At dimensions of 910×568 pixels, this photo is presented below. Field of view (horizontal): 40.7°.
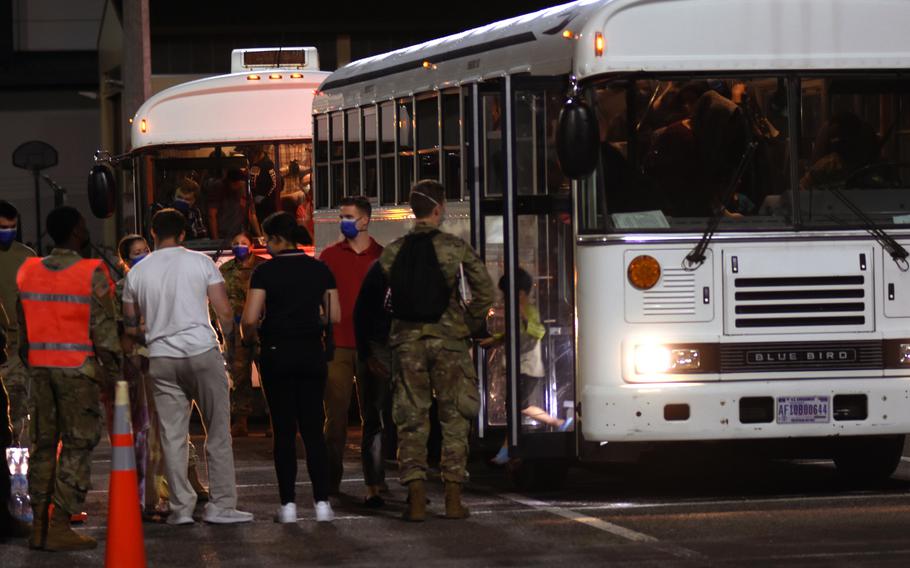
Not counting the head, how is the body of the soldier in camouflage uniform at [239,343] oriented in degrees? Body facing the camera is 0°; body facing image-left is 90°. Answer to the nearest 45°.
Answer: approximately 0°

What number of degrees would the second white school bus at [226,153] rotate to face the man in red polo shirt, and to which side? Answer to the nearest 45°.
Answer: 0° — it already faces them

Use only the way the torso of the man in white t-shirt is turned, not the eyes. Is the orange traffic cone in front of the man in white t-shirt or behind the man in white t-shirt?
behind

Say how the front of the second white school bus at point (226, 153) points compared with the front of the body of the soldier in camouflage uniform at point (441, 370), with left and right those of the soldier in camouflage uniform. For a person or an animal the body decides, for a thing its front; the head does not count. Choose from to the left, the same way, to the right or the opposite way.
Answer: the opposite way

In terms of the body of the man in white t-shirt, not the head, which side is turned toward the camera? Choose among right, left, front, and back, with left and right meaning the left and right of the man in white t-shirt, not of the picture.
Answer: back

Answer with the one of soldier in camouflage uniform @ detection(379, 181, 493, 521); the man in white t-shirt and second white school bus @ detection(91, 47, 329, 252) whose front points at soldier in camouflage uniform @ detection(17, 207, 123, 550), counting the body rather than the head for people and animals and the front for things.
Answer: the second white school bus

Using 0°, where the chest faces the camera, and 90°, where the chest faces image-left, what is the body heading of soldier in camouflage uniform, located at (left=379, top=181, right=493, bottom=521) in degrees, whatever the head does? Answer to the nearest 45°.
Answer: approximately 180°

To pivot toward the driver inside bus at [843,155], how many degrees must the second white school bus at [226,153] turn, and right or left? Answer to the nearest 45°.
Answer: approximately 45° to its left

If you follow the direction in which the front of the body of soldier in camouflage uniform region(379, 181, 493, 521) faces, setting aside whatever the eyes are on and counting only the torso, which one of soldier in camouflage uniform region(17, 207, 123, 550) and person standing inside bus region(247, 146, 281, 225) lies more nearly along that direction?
the person standing inside bus

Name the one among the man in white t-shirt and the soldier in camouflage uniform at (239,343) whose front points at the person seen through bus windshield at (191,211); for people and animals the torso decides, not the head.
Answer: the man in white t-shirt
